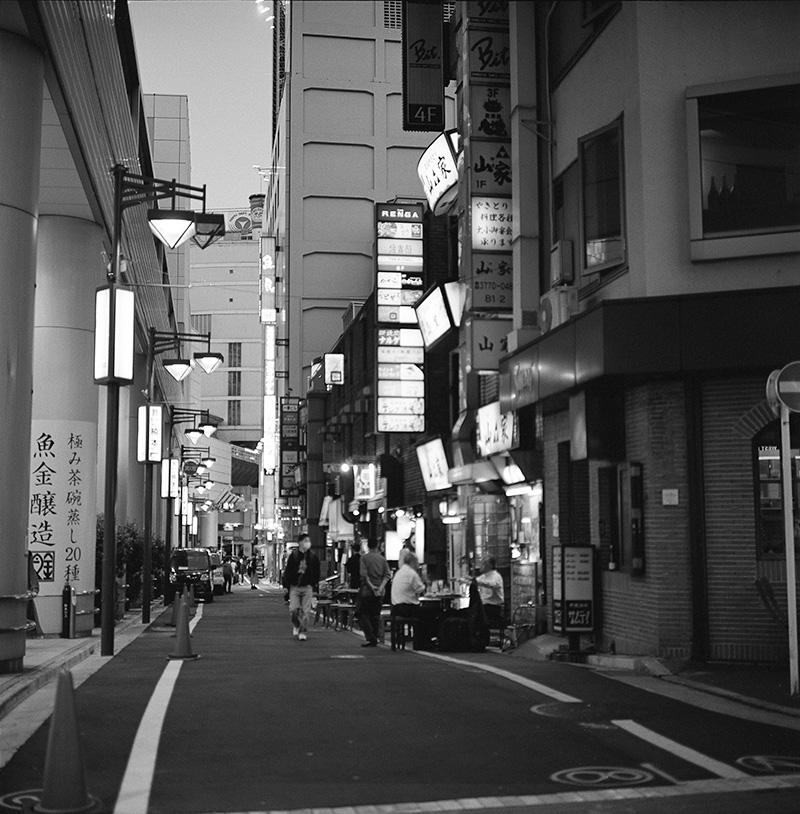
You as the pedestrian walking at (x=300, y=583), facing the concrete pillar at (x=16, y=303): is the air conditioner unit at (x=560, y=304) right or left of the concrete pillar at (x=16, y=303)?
left

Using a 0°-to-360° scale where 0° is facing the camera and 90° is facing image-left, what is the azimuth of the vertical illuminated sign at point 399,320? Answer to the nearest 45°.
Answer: approximately 0°

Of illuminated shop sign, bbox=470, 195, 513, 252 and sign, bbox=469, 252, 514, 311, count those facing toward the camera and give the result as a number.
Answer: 2

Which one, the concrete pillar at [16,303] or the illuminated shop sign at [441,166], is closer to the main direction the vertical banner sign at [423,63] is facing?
the concrete pillar

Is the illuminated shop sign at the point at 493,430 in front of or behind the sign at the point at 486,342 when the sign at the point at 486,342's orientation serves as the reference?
behind

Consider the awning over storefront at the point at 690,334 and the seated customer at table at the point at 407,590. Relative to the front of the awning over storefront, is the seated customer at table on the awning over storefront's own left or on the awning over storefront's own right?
on the awning over storefront's own right
